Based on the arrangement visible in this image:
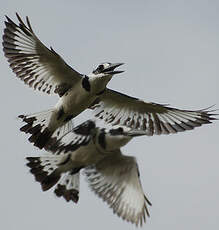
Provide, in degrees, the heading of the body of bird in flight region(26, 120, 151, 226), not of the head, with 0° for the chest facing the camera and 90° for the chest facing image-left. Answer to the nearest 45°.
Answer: approximately 270°
